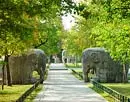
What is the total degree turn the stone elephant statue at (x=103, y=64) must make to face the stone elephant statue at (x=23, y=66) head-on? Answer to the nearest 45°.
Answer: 0° — it already faces it

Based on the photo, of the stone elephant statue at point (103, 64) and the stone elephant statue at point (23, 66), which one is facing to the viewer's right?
the stone elephant statue at point (23, 66)

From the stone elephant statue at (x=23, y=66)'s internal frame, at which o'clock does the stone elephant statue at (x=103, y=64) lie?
the stone elephant statue at (x=103, y=64) is roughly at 12 o'clock from the stone elephant statue at (x=23, y=66).

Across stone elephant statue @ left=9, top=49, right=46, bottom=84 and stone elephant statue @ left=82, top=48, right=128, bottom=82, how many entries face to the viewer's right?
1

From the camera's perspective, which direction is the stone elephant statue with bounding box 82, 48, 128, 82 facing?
to the viewer's left

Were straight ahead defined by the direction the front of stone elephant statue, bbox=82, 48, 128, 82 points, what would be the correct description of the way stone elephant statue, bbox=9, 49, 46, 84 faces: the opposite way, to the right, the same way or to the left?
the opposite way

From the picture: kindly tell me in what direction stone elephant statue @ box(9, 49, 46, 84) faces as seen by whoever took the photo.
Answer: facing to the right of the viewer
